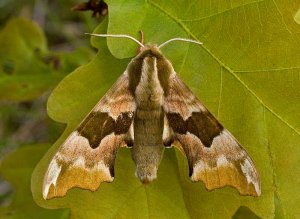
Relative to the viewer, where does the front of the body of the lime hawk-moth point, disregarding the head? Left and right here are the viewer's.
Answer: facing away from the viewer
